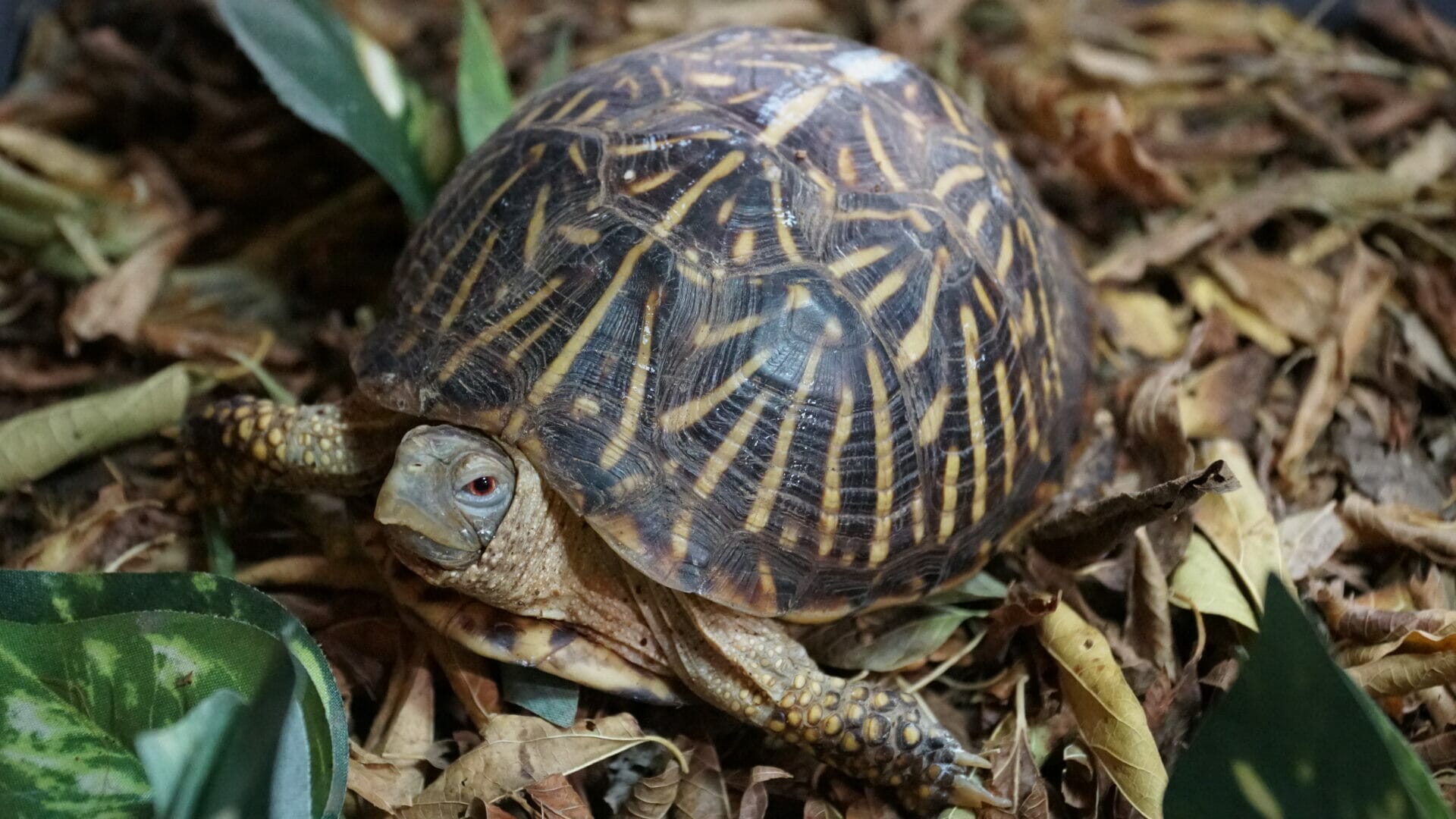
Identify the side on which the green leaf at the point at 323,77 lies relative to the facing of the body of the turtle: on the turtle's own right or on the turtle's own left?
on the turtle's own right

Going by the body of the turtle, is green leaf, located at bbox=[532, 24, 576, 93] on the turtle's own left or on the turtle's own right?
on the turtle's own right

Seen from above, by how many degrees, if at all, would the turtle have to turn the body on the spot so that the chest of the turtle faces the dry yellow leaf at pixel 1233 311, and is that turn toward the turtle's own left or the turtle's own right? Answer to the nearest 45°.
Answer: approximately 180°

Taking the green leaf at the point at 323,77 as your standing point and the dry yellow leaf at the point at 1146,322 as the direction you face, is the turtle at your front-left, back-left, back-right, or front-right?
front-right

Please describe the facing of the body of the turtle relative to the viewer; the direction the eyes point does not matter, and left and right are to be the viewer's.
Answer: facing the viewer and to the left of the viewer

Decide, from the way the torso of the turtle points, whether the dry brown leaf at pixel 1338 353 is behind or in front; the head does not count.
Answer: behind
